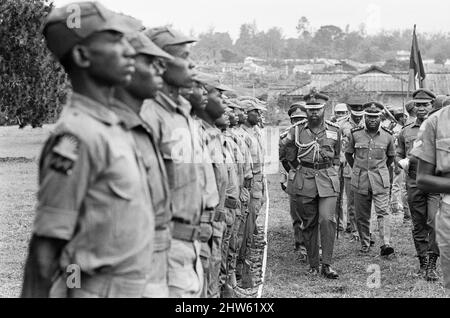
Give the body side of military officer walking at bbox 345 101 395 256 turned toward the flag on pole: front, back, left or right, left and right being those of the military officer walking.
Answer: back

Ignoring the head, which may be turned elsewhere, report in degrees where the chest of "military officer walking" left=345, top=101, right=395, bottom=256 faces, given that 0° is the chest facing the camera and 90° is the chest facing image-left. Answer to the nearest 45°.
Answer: approximately 0°

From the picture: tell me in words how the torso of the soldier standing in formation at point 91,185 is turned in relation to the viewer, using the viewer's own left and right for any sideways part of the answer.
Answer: facing to the right of the viewer

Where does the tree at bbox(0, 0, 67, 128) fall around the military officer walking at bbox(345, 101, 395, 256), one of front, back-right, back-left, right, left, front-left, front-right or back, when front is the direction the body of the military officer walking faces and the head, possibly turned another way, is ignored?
back-right

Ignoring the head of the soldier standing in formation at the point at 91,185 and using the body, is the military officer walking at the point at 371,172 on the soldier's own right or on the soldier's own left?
on the soldier's own left

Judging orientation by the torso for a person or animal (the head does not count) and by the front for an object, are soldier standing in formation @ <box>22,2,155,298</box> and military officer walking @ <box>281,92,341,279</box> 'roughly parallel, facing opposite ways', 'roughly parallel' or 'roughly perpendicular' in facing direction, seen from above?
roughly perpendicular

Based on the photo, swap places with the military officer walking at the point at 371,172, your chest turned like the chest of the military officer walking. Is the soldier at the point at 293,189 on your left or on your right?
on your right

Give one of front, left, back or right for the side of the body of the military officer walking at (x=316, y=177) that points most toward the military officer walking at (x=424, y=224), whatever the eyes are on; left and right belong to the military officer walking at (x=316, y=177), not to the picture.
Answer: left
